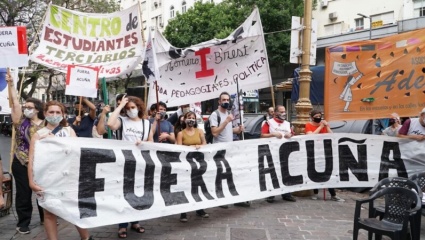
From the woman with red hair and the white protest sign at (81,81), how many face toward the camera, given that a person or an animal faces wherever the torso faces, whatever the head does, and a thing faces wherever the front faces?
2

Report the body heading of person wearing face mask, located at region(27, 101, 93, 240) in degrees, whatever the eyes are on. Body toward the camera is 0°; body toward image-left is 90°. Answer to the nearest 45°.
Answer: approximately 0°

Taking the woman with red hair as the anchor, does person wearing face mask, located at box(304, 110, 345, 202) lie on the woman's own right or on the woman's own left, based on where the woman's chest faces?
on the woman's own left

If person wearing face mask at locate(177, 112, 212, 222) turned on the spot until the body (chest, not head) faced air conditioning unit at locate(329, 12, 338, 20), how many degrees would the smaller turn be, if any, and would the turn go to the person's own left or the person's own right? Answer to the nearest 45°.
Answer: approximately 135° to the person's own left

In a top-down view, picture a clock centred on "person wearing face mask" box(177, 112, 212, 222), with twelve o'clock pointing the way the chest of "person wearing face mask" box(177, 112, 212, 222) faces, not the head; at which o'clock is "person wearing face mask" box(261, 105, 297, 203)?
"person wearing face mask" box(261, 105, 297, 203) is roughly at 8 o'clock from "person wearing face mask" box(177, 112, 212, 222).

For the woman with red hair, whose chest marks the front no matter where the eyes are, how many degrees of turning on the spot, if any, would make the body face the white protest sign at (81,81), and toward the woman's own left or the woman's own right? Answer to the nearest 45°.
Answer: approximately 135° to the woman's own right

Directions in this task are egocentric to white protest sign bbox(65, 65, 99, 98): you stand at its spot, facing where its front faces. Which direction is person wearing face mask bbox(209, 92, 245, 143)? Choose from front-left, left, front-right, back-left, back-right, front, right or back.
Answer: left

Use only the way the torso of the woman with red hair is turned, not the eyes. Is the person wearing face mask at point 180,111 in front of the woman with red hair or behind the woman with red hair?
behind
